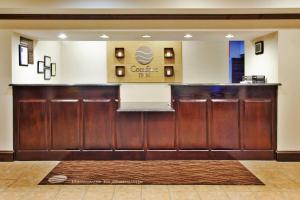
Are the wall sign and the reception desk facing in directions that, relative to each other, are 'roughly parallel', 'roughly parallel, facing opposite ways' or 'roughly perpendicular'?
roughly parallel

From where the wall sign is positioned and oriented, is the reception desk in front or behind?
in front

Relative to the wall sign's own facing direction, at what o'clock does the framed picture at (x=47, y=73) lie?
The framed picture is roughly at 2 o'clock from the wall sign.

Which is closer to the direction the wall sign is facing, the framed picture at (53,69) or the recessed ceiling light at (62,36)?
the recessed ceiling light

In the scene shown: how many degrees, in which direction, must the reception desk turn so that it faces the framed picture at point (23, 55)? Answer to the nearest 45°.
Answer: approximately 90° to its right

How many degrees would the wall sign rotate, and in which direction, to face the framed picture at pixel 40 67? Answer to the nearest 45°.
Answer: approximately 45° to its right

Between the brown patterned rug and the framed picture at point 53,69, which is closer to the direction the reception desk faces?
the brown patterned rug

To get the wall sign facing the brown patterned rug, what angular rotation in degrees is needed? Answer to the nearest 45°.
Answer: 0° — it already faces it

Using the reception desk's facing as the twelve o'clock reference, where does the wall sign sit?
The wall sign is roughly at 6 o'clock from the reception desk.

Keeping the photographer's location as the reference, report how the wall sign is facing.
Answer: facing the viewer

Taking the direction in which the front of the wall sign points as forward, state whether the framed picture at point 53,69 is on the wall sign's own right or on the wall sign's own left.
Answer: on the wall sign's own right
